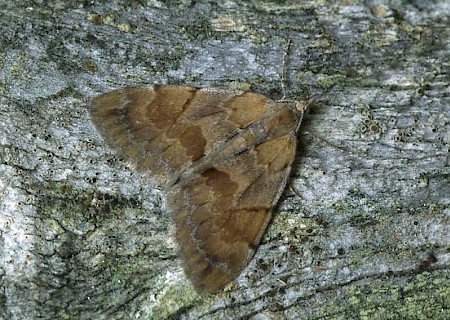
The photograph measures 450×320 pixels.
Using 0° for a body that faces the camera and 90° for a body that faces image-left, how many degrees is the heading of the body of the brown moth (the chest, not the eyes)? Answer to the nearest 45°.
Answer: approximately 225°
